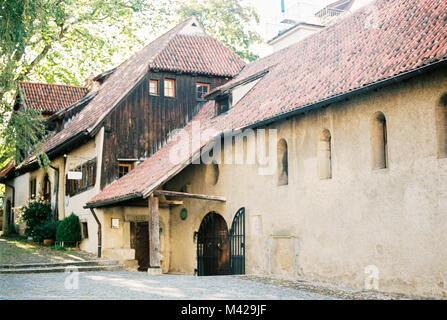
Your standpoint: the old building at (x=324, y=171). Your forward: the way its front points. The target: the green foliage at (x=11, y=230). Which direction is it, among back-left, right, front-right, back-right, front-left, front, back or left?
right

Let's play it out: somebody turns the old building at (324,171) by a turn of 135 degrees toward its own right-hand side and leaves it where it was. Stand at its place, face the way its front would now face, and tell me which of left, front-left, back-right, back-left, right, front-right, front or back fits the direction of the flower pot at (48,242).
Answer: front-left

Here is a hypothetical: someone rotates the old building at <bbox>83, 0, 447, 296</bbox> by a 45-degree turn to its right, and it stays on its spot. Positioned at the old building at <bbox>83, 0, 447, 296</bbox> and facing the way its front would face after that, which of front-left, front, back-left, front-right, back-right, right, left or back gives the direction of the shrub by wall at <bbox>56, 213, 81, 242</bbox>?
front-right

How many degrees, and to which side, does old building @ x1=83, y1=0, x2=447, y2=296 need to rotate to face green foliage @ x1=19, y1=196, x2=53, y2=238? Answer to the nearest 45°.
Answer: approximately 90° to its right

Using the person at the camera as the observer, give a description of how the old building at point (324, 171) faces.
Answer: facing the viewer and to the left of the viewer

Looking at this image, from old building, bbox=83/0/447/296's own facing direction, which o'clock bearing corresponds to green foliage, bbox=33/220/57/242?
The green foliage is roughly at 3 o'clock from the old building.

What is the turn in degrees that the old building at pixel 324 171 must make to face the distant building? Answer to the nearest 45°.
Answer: approximately 135° to its right

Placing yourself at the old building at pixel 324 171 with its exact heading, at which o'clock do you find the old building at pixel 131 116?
the old building at pixel 131 116 is roughly at 3 o'clock from the old building at pixel 324 171.

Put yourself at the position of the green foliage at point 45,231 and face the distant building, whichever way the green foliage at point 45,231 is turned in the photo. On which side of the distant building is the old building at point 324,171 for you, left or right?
right
